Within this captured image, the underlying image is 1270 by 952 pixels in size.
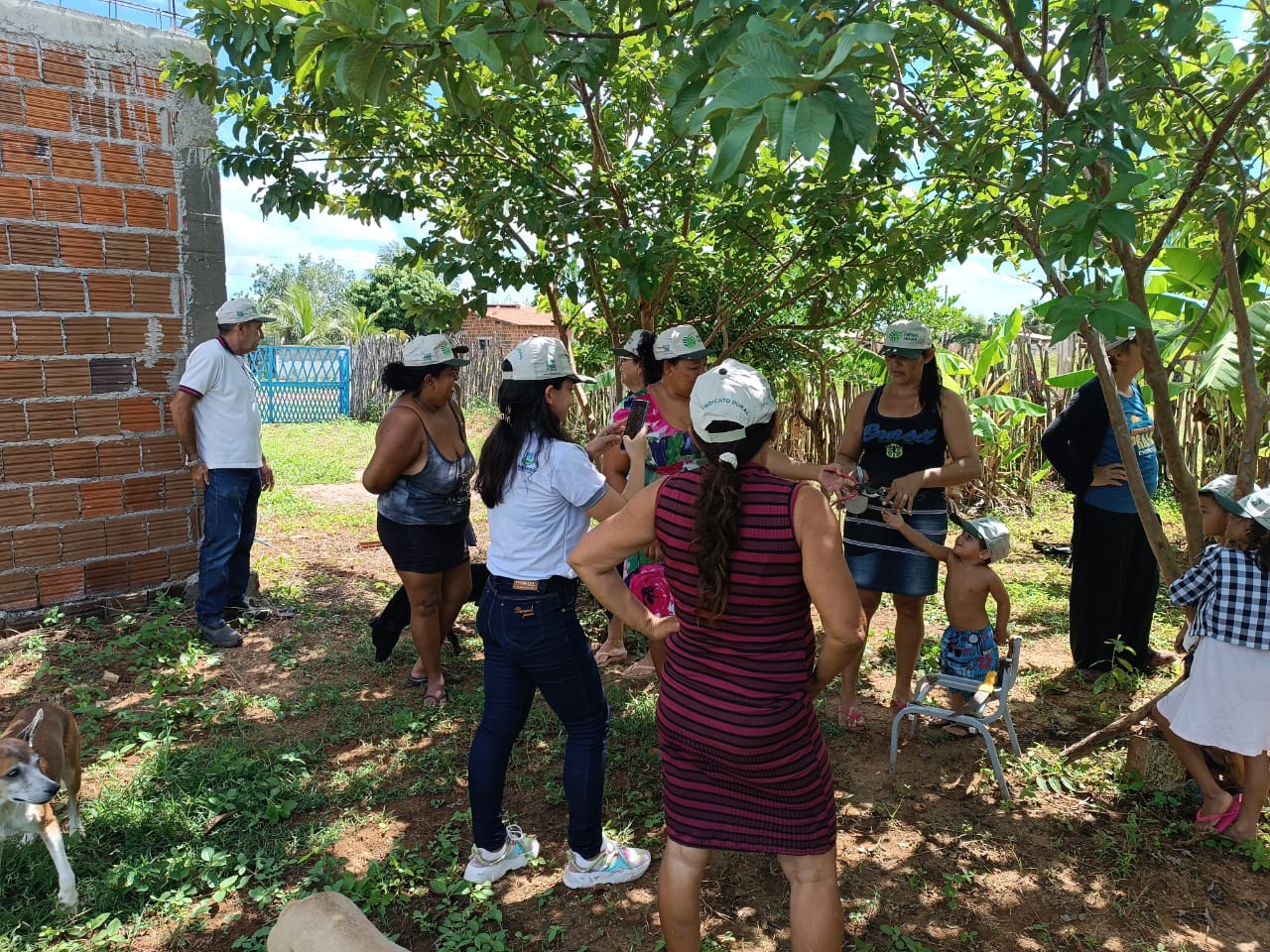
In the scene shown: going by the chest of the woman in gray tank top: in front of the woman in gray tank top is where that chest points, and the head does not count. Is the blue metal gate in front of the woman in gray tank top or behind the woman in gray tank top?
behind

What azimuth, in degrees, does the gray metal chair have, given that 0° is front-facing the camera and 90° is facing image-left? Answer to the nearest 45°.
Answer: approximately 90°

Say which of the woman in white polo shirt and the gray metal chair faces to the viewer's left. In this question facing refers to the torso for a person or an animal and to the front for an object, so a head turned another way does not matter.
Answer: the gray metal chair

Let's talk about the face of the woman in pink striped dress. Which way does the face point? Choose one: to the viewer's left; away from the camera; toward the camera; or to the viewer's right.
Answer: away from the camera

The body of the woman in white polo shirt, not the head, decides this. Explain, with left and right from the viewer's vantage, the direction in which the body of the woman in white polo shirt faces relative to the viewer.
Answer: facing away from the viewer and to the right of the viewer

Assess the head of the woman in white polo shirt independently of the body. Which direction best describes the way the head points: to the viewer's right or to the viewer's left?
to the viewer's right
